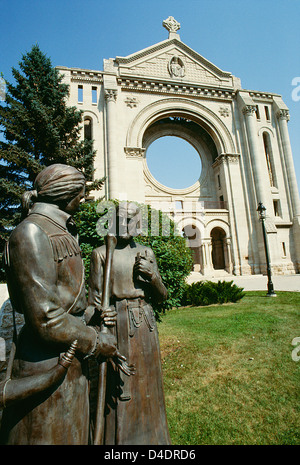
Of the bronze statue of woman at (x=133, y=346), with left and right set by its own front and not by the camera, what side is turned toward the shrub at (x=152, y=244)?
back

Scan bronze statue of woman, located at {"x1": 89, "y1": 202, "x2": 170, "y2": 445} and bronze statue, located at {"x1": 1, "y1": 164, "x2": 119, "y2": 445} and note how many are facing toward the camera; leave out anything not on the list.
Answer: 1

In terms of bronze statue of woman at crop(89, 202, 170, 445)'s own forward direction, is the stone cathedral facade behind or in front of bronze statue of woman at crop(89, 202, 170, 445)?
behind

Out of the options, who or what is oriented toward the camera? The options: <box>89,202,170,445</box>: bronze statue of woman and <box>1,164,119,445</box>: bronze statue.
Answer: the bronze statue of woman

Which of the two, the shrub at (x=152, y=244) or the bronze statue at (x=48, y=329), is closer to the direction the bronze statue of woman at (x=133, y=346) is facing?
the bronze statue

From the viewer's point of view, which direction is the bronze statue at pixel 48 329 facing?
to the viewer's right

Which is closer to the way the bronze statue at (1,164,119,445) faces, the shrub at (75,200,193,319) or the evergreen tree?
the shrub

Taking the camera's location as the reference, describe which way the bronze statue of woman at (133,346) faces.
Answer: facing the viewer

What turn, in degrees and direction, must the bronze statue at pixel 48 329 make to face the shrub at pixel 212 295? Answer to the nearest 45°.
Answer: approximately 45° to its left

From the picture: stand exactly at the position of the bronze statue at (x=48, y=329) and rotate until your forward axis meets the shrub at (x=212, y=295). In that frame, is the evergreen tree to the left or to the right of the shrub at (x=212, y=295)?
left

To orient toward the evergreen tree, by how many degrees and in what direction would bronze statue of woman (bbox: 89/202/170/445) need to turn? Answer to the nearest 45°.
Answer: approximately 135° to its right

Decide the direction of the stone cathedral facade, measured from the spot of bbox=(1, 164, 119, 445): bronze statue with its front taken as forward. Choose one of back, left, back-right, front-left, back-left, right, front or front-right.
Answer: front-left

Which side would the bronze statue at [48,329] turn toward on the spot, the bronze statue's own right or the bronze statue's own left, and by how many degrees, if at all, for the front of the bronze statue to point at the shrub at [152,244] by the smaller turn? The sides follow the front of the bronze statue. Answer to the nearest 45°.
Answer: approximately 45° to the bronze statue's own left
